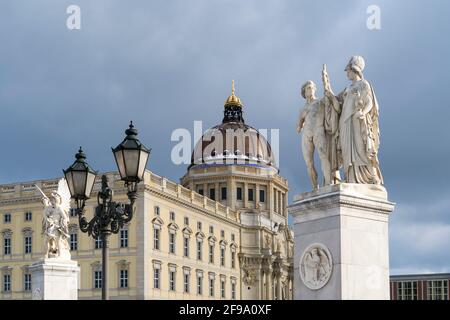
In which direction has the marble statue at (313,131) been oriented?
toward the camera
